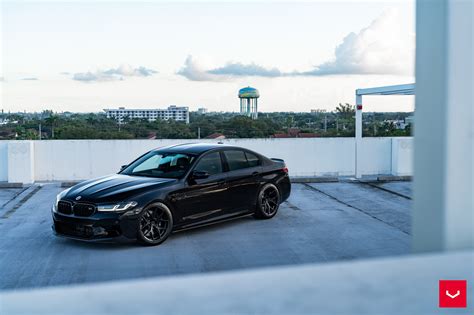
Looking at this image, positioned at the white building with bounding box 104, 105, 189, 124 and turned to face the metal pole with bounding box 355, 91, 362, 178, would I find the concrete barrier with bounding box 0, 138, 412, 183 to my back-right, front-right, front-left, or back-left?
front-right

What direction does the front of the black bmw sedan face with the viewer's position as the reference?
facing the viewer and to the left of the viewer

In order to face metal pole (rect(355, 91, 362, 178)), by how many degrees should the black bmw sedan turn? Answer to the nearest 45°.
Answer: approximately 180°

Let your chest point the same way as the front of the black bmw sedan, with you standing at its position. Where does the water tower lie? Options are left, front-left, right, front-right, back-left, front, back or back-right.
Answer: back-right

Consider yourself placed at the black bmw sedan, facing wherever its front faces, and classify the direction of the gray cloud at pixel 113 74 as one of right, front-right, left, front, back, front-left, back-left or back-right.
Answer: back-right

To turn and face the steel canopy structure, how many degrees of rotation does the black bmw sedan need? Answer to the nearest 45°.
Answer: approximately 180°

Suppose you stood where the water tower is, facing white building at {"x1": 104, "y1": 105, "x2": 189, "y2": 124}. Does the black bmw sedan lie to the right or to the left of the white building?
left

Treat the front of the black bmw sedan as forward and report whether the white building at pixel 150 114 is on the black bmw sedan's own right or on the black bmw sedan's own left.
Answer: on the black bmw sedan's own right

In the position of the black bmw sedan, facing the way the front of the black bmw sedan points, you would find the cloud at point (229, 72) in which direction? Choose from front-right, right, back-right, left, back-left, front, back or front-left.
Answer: back-right
